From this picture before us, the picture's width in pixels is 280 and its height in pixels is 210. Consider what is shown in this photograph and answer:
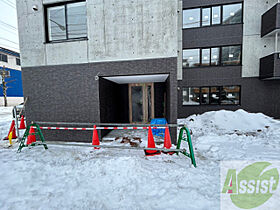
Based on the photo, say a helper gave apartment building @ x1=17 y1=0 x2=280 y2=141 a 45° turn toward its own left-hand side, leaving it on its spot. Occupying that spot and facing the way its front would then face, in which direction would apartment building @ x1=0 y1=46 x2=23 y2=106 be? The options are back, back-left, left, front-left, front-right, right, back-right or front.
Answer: back

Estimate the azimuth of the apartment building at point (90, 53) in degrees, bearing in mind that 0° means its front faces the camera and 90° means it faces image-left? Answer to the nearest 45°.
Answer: approximately 0°
